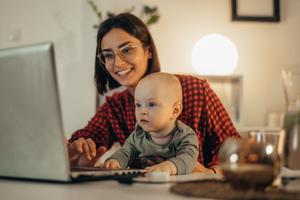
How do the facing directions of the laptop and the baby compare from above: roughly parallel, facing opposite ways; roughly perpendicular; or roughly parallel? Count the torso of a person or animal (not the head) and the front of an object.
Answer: roughly parallel, facing opposite ways

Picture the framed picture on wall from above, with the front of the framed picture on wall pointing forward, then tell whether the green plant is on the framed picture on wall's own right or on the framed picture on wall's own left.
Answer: on the framed picture on wall's own right

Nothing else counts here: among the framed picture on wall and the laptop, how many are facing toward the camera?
1

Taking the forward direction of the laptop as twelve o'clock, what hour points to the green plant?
The green plant is roughly at 11 o'clock from the laptop.

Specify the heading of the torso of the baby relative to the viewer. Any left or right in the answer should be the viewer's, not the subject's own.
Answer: facing the viewer and to the left of the viewer

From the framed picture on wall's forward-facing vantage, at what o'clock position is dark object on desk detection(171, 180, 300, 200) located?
The dark object on desk is roughly at 12 o'clock from the framed picture on wall.

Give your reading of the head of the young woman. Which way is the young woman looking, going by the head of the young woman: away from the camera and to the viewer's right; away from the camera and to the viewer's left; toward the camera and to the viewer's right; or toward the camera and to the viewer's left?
toward the camera and to the viewer's left

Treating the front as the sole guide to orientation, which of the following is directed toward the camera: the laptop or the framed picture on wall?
the framed picture on wall

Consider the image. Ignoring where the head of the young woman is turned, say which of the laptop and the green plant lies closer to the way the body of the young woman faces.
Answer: the laptop

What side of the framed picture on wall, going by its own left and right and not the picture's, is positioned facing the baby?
front

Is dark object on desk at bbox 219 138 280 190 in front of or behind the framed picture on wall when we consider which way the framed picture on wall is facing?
in front

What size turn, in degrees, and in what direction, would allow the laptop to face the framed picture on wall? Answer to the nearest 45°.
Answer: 0° — it already faces it

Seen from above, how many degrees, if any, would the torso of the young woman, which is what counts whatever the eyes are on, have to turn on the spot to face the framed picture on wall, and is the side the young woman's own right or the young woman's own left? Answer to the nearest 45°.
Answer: approximately 180°

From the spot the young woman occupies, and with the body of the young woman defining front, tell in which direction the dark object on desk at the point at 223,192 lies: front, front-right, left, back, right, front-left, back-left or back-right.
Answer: front-left

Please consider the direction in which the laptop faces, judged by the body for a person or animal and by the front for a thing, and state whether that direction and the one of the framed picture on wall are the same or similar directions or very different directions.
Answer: very different directions
